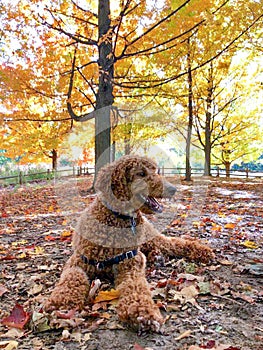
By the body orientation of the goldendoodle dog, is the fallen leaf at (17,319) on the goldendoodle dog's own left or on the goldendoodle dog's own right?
on the goldendoodle dog's own right

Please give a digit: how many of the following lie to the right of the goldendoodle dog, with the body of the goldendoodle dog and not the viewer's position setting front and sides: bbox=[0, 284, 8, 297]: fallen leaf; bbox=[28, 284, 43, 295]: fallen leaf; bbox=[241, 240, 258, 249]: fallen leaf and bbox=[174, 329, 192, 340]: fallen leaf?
2

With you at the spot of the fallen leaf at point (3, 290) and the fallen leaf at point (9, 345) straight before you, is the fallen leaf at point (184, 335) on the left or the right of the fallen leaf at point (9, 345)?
left

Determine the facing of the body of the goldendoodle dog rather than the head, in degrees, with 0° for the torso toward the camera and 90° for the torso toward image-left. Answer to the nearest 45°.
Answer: approximately 0°

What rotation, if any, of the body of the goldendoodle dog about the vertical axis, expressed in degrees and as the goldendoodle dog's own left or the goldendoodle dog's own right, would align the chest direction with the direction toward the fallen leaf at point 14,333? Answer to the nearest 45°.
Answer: approximately 45° to the goldendoodle dog's own right

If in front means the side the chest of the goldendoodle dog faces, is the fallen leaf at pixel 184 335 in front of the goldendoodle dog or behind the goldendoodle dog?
in front

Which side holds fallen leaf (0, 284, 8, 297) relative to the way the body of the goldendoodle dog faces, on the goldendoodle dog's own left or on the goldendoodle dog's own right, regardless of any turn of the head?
on the goldendoodle dog's own right

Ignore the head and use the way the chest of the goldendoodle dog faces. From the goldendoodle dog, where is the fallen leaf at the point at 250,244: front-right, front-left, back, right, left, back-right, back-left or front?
back-left

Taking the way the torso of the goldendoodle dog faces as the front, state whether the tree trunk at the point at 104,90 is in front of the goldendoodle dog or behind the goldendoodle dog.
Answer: behind

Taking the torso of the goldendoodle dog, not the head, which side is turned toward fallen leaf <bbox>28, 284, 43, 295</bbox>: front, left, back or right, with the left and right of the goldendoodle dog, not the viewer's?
right
